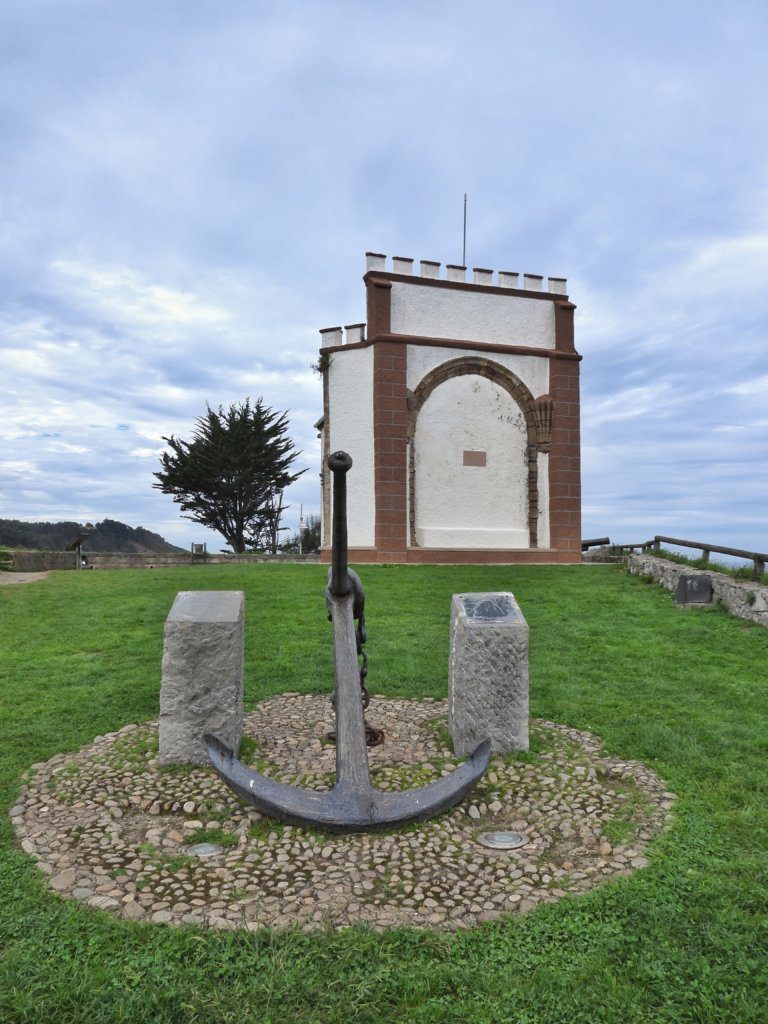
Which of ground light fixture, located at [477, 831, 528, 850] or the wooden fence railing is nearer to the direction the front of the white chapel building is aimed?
the ground light fixture

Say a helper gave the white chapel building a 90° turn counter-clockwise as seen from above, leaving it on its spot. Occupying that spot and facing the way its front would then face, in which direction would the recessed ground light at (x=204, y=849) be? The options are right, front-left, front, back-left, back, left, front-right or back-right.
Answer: right

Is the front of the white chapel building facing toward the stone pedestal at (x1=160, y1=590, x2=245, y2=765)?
yes

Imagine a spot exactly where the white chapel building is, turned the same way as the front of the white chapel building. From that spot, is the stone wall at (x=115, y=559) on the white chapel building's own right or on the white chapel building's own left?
on the white chapel building's own right

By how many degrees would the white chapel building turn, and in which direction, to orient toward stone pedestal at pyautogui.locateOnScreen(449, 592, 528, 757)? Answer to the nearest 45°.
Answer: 0° — it already faces it

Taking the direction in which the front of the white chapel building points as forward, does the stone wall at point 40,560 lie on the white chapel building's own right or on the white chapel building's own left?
on the white chapel building's own right

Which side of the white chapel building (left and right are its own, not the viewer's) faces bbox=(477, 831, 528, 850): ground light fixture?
front

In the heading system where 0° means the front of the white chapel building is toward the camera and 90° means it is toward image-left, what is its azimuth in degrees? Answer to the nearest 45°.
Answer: approximately 0°
